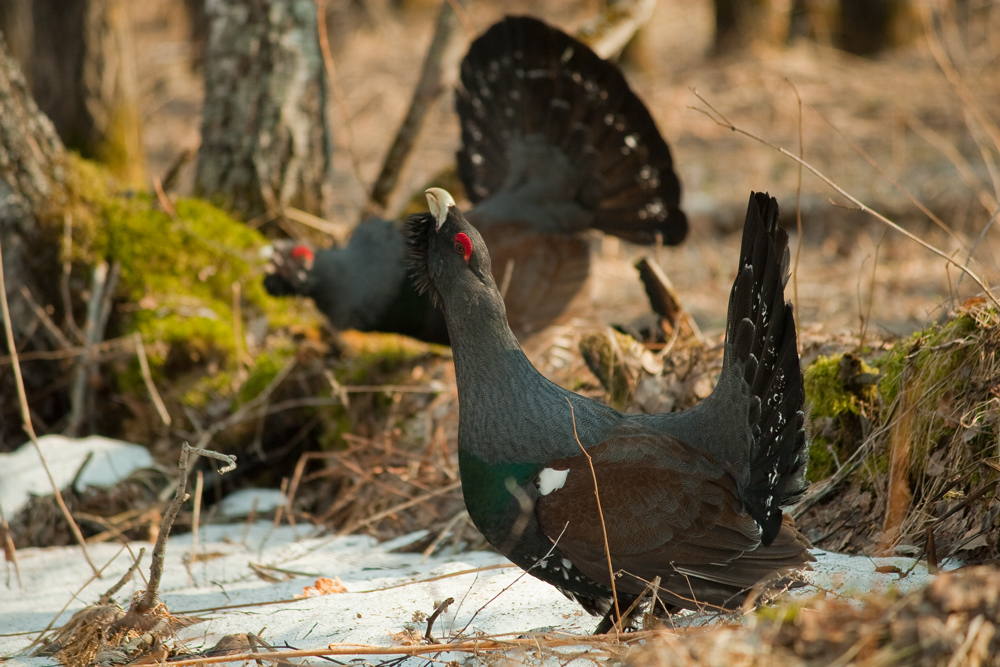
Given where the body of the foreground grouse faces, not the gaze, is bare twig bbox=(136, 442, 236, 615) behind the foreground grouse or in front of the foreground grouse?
in front

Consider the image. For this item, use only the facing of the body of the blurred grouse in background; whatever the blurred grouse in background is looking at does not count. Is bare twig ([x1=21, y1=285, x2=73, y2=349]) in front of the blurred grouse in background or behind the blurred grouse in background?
in front

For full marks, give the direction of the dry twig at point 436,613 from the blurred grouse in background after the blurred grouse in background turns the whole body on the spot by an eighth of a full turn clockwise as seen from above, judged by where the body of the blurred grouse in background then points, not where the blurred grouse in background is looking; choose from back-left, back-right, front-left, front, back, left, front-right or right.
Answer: back-left

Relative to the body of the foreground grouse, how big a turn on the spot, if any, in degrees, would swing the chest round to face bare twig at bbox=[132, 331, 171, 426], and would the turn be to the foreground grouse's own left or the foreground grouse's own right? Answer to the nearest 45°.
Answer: approximately 45° to the foreground grouse's own right

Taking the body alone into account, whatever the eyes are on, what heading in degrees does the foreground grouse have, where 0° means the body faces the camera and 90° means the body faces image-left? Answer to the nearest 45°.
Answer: approximately 90°

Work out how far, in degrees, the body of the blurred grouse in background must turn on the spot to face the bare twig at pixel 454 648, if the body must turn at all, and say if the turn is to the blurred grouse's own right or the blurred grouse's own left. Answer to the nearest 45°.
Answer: approximately 90° to the blurred grouse's own left

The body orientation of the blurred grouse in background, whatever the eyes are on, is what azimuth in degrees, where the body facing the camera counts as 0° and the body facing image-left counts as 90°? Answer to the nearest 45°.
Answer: approximately 90°

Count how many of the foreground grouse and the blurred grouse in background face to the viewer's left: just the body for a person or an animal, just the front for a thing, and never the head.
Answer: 2
